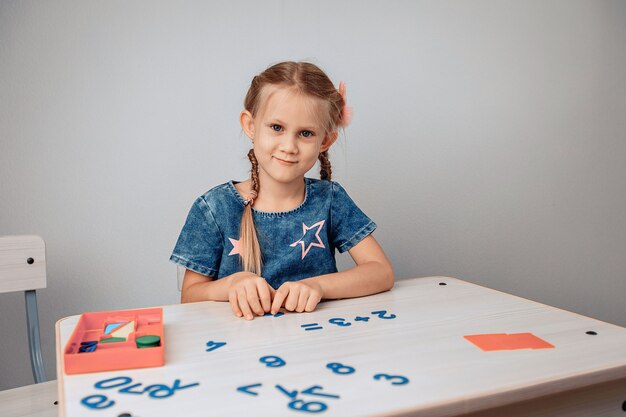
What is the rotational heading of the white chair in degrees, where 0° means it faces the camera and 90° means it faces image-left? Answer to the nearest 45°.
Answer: approximately 0°

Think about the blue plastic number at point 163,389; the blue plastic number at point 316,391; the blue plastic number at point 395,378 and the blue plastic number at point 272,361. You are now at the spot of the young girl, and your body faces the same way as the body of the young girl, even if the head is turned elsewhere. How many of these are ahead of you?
4

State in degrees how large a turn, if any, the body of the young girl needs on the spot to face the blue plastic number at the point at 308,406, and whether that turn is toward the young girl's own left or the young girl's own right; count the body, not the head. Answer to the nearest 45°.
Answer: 0° — they already face it

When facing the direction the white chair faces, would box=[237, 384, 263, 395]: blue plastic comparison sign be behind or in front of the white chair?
in front

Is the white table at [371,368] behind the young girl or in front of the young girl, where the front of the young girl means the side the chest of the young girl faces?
in front

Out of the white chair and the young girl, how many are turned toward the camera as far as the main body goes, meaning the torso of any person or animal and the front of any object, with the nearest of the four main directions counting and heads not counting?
2

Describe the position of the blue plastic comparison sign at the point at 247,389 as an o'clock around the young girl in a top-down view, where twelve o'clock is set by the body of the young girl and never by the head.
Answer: The blue plastic comparison sign is roughly at 12 o'clock from the young girl.
